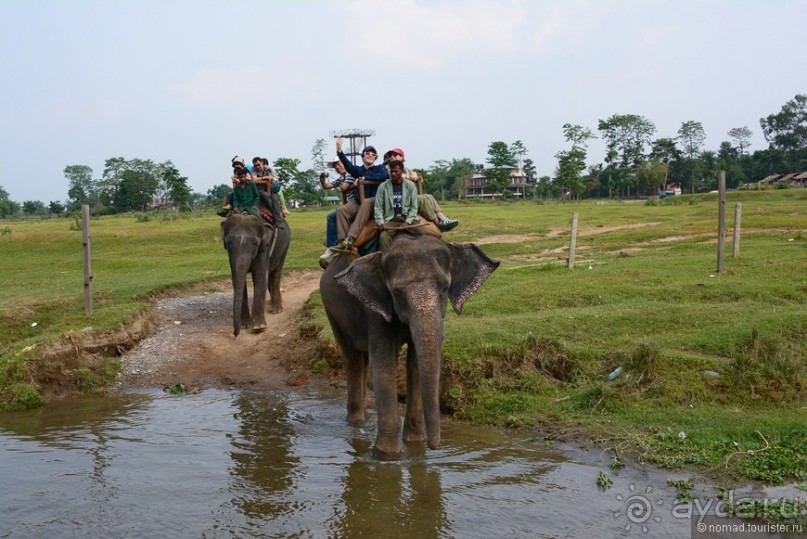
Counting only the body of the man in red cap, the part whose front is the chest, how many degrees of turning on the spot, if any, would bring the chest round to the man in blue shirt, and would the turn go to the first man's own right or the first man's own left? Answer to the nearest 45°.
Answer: approximately 180°

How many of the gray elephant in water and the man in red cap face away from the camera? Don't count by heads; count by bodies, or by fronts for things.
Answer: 0

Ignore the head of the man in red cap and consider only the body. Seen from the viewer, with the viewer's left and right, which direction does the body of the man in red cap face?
facing the viewer and to the right of the viewer

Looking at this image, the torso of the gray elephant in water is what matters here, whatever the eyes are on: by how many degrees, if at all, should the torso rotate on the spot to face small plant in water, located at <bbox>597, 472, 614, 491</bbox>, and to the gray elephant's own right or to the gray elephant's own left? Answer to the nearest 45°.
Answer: approximately 45° to the gray elephant's own left

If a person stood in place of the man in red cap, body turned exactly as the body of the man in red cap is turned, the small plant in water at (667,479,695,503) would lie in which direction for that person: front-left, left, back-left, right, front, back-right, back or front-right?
front

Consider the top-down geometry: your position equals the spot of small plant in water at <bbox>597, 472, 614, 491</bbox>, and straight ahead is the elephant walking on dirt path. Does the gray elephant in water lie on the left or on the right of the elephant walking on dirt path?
left

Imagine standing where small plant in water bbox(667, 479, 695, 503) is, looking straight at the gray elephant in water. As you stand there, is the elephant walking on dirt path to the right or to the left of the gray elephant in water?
right

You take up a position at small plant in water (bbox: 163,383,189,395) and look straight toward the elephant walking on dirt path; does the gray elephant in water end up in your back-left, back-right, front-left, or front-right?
back-right

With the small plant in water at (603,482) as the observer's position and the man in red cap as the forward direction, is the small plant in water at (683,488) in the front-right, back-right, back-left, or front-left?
back-right
